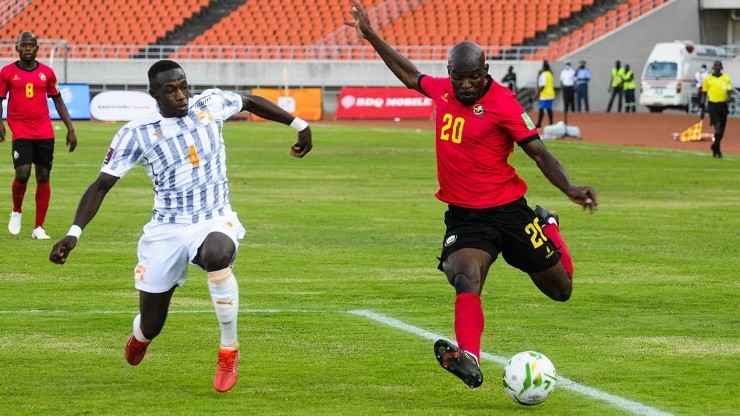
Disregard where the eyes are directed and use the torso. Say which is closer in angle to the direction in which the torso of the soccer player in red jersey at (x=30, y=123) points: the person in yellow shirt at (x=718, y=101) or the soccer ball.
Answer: the soccer ball

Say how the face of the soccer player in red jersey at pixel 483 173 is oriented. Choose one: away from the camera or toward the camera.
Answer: toward the camera

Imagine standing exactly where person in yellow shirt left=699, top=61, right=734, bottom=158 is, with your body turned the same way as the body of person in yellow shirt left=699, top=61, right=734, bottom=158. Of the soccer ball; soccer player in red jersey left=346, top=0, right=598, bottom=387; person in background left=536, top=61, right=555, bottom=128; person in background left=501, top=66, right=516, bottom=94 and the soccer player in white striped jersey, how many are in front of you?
3

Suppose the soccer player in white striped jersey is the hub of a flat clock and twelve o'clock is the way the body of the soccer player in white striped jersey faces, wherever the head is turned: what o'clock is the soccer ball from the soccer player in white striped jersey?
The soccer ball is roughly at 10 o'clock from the soccer player in white striped jersey.

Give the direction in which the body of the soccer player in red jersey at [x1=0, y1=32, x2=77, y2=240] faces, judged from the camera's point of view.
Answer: toward the camera

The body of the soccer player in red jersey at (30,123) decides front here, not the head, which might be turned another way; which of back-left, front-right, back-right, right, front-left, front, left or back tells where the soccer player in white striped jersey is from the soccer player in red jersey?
front

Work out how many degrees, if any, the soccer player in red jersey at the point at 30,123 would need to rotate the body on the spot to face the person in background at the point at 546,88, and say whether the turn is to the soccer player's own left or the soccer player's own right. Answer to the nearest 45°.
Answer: approximately 135° to the soccer player's own left

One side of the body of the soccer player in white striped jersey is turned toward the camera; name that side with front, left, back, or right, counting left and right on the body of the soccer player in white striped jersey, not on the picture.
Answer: front

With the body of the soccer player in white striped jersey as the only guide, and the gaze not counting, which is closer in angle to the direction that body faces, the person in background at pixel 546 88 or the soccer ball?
the soccer ball

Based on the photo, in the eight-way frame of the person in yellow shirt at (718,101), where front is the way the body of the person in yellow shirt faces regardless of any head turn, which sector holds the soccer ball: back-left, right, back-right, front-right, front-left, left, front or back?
front

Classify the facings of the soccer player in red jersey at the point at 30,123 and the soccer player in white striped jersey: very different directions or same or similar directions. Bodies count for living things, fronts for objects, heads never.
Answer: same or similar directions

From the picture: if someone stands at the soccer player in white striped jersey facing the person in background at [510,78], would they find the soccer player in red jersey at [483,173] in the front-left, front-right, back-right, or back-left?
front-right

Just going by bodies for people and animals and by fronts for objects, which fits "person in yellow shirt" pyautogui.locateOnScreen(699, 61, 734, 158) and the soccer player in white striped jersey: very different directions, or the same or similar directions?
same or similar directions

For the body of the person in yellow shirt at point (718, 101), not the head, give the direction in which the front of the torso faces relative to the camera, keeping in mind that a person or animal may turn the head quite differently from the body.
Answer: toward the camera

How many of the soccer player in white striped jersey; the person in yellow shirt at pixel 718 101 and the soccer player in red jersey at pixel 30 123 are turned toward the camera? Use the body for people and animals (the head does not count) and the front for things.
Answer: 3
